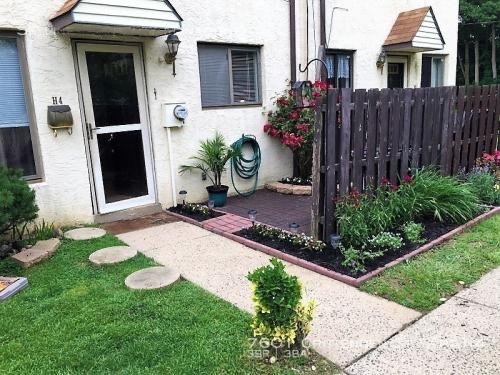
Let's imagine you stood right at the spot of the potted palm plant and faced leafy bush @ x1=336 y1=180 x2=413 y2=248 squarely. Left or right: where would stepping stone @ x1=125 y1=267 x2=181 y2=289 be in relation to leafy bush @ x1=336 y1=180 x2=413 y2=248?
right

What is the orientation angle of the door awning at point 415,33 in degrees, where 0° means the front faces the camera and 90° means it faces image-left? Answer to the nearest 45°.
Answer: approximately 315°

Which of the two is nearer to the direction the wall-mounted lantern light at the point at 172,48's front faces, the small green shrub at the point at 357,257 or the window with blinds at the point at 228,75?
the small green shrub

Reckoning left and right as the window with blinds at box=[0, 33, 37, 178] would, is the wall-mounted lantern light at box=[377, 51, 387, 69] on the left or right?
on its left

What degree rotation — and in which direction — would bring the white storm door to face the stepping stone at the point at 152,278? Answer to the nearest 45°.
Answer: approximately 45° to its right

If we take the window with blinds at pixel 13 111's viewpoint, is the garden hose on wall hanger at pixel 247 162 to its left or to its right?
on its left

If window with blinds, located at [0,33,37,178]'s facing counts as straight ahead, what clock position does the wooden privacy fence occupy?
The wooden privacy fence is roughly at 10 o'clock from the window with blinds.
